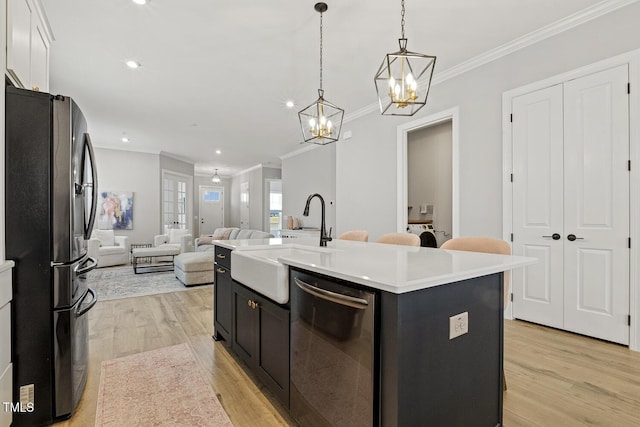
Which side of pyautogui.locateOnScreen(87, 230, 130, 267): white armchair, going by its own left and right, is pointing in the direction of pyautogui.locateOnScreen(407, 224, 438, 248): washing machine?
front

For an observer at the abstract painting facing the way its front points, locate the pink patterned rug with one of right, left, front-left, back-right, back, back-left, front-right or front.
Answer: front

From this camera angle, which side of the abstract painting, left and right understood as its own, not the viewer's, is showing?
front

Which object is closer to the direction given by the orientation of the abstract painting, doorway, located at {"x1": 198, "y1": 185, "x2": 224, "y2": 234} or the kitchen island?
the kitchen island

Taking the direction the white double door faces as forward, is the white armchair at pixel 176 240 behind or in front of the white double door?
in front

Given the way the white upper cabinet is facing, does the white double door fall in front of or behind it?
in front

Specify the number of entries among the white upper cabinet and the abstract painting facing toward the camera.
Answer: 1

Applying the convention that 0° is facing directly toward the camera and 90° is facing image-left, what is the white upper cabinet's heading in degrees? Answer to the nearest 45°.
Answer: approximately 270°

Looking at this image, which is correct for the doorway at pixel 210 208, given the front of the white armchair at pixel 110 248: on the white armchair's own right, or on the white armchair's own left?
on the white armchair's own left

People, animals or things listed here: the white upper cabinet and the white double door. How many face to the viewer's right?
1
